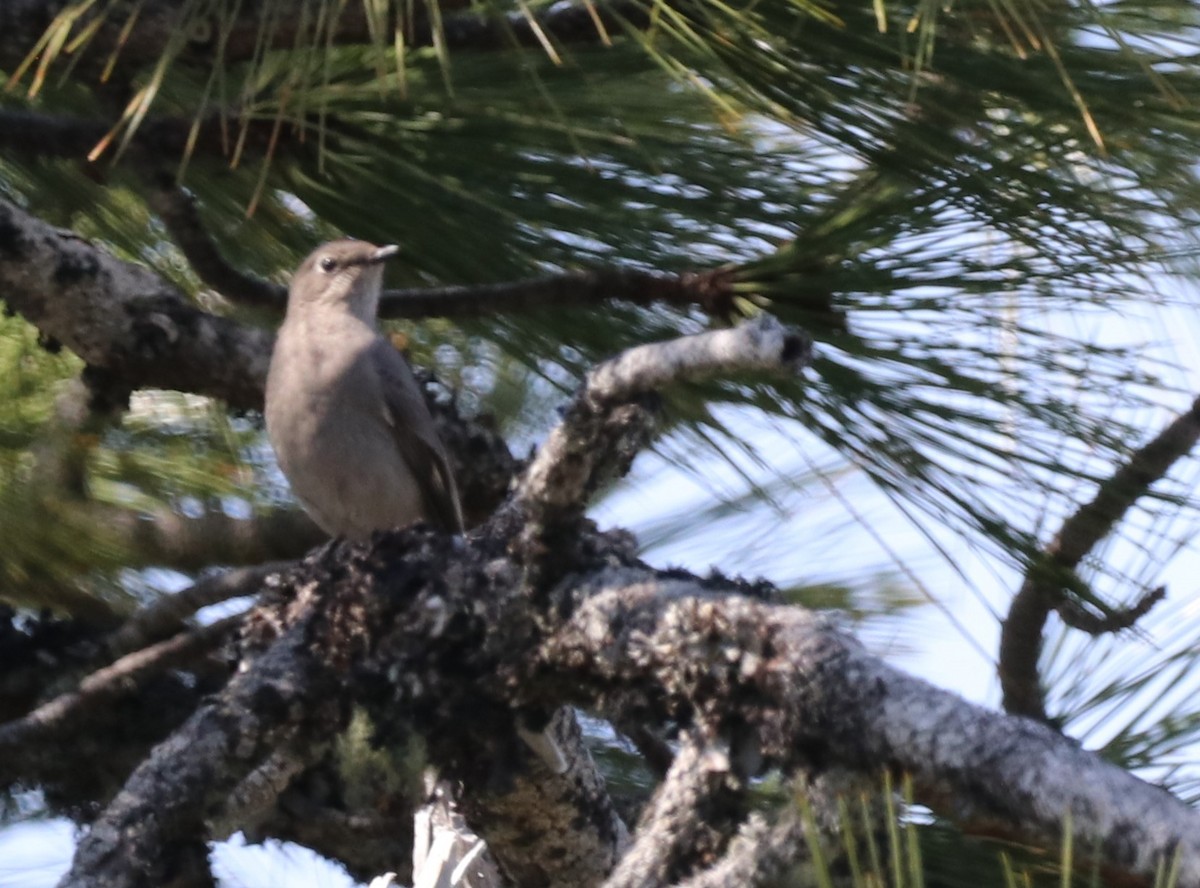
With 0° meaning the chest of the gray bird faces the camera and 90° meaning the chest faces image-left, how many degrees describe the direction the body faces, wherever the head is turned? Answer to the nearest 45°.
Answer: approximately 45°
